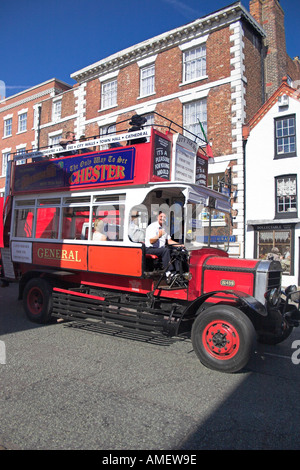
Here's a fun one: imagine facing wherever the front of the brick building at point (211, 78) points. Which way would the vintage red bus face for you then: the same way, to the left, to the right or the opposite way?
to the left

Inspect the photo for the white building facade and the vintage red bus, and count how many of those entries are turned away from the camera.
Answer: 0

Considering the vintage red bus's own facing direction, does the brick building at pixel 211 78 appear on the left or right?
on its left

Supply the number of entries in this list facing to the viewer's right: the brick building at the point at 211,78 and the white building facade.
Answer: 0

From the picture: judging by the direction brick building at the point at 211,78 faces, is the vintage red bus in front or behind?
in front

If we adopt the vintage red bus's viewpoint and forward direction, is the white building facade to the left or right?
on its left

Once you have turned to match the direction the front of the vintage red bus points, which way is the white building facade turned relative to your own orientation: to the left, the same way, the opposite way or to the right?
to the right

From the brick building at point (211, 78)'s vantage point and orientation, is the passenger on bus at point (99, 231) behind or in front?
in front

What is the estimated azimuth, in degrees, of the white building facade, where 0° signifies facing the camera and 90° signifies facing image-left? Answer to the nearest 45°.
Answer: approximately 45°
